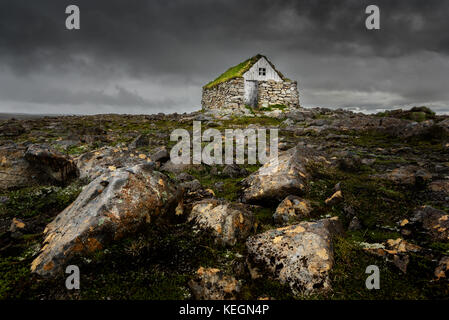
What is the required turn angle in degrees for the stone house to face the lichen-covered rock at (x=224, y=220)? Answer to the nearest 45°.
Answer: approximately 45° to its right

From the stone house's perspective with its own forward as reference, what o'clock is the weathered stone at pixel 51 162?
The weathered stone is roughly at 2 o'clock from the stone house.

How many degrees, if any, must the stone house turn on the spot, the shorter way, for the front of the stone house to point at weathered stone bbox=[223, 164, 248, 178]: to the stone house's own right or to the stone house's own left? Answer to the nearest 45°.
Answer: approximately 45° to the stone house's own right

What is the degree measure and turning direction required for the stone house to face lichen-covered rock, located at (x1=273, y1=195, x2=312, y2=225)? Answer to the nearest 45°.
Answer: approximately 45° to its right

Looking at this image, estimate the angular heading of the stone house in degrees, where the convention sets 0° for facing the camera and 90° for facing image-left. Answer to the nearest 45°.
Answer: approximately 315°

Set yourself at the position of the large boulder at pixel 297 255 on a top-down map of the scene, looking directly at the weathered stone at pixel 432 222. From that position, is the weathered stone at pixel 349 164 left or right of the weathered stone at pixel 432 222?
left

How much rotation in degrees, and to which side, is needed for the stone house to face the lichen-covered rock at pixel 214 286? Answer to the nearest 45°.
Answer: approximately 45° to its right

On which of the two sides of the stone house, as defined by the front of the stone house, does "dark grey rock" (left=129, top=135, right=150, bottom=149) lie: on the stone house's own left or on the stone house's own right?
on the stone house's own right

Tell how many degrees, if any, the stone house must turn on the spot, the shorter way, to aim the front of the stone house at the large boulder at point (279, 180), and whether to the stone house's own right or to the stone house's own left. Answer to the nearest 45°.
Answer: approximately 45° to the stone house's own right

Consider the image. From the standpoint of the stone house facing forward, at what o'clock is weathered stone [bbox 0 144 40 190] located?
The weathered stone is roughly at 2 o'clock from the stone house.
